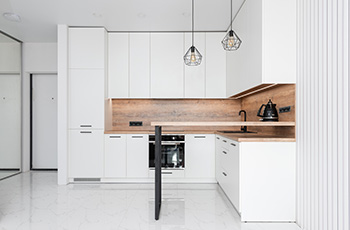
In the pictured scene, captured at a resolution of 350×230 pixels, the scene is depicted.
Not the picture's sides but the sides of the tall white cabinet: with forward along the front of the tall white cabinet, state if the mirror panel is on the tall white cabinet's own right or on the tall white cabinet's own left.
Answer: on the tall white cabinet's own right

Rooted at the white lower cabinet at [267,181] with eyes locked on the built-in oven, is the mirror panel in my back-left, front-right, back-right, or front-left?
front-left

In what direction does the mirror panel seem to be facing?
to the viewer's right

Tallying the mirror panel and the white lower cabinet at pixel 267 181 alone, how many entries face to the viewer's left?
1

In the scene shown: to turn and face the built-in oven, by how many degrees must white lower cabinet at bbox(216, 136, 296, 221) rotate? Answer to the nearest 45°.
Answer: approximately 45° to its right

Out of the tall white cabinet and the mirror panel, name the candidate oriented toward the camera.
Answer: the tall white cabinet

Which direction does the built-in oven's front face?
toward the camera

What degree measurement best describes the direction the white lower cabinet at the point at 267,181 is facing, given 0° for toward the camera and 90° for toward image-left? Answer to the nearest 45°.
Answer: approximately 90°

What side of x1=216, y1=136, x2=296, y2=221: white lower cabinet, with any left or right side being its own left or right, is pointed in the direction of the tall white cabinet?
front

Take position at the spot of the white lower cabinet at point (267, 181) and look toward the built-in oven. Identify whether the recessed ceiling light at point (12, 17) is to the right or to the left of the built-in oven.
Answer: left

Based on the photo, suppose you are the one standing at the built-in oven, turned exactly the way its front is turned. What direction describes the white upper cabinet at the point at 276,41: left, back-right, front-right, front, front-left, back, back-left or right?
front-left

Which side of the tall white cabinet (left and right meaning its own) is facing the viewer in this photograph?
front

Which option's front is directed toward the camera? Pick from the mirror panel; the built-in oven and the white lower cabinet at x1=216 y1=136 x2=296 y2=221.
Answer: the built-in oven

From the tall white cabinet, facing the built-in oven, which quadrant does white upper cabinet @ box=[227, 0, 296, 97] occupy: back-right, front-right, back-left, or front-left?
front-right

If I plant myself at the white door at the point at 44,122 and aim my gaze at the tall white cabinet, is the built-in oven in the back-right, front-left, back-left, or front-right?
front-left

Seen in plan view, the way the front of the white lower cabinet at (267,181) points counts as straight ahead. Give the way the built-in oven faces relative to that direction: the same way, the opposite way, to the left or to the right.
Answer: to the left
